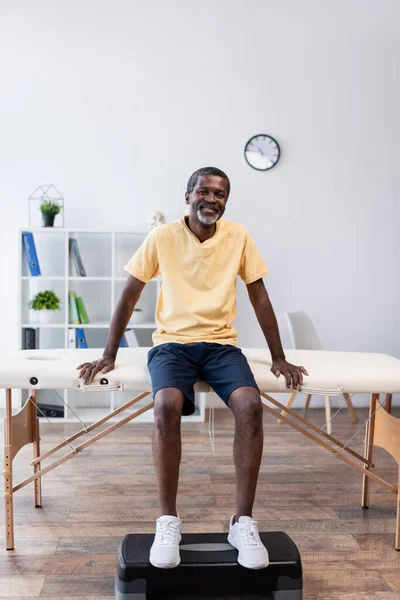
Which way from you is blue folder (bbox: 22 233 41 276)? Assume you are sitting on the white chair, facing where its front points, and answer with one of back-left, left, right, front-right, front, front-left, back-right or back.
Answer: back-right

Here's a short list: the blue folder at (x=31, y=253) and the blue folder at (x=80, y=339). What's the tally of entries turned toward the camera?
2

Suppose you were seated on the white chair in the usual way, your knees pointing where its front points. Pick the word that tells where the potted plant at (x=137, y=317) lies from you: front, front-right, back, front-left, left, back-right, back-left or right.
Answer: back-right

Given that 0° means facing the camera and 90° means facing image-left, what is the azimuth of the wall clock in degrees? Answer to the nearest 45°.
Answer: approximately 0°

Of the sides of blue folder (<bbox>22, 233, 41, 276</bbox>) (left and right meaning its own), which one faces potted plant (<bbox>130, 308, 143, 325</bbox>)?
left

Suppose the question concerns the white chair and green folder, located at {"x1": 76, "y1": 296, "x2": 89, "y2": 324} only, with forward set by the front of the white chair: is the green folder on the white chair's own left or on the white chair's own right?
on the white chair's own right
